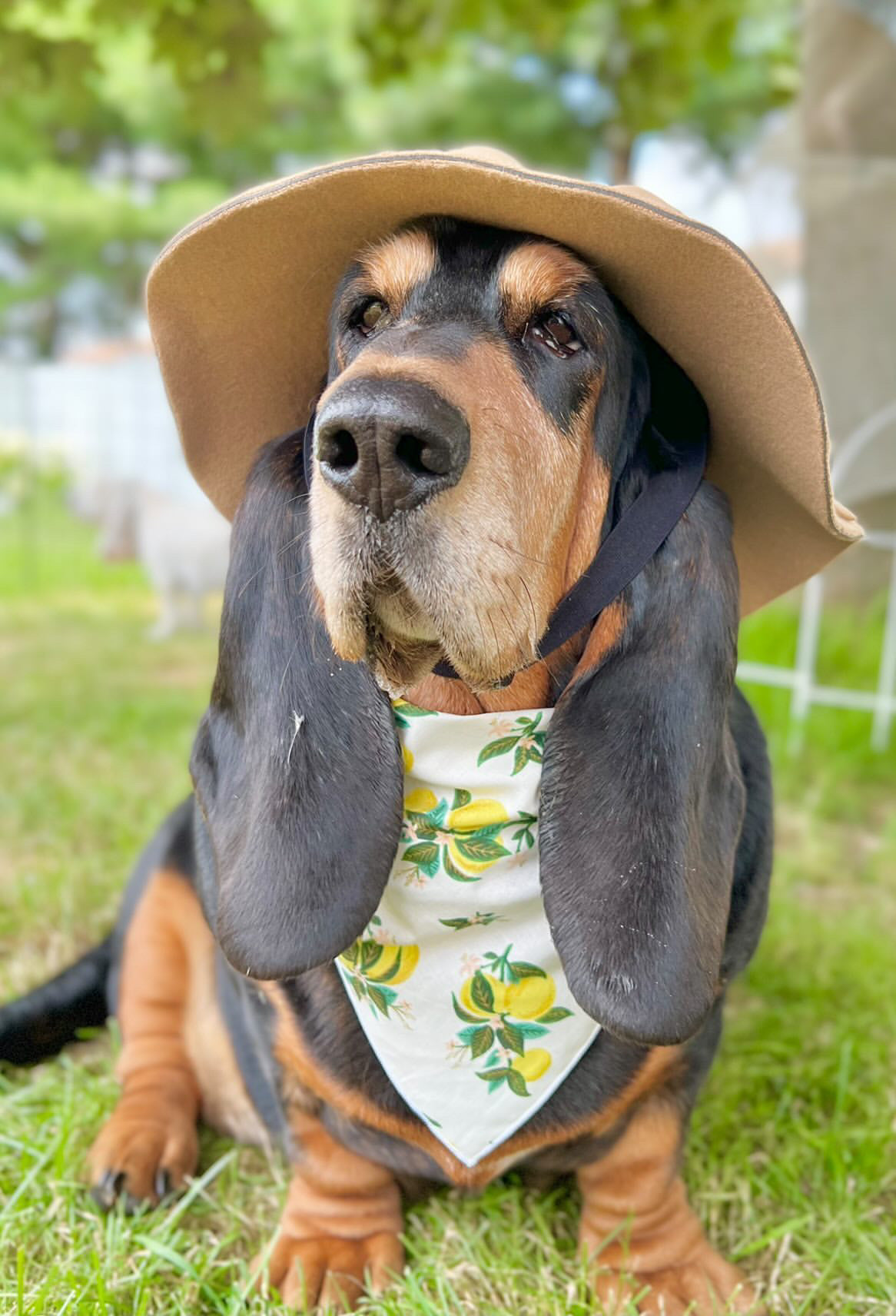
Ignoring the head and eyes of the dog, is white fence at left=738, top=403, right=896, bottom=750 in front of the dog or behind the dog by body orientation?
behind

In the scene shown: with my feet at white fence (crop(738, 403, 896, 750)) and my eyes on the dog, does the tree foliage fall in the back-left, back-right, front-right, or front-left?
back-right

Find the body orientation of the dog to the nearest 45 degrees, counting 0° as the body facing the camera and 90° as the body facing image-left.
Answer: approximately 0°

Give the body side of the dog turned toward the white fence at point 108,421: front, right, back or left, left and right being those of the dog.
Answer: back

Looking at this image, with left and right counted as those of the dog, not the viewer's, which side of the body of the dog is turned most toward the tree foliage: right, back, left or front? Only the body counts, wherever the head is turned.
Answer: back
